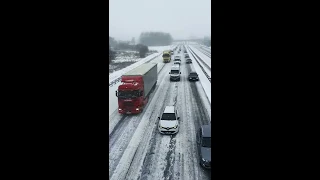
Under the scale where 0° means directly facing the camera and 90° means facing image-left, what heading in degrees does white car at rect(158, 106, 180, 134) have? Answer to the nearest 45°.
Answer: approximately 0°

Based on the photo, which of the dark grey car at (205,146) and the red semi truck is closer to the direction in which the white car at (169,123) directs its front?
the dark grey car

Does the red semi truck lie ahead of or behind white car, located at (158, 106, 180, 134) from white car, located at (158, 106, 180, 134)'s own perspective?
behind
